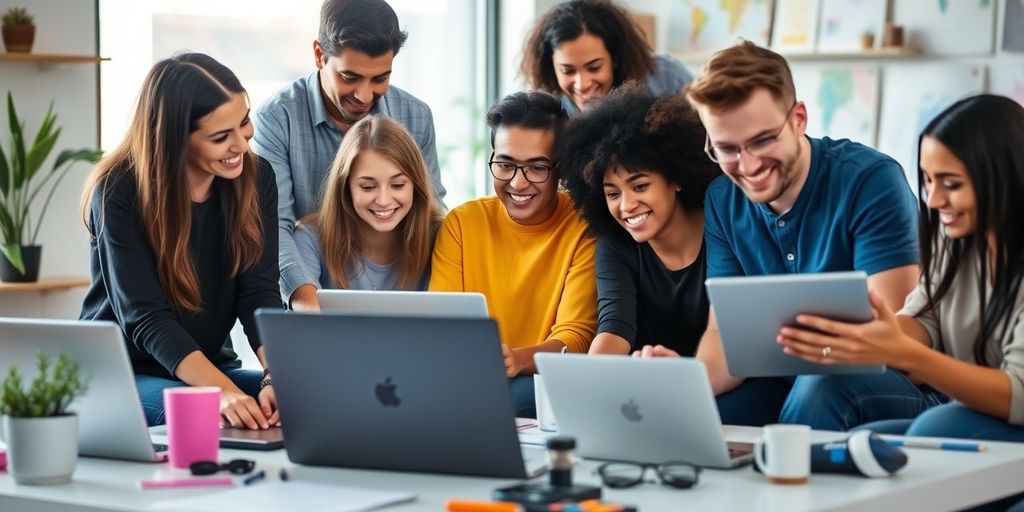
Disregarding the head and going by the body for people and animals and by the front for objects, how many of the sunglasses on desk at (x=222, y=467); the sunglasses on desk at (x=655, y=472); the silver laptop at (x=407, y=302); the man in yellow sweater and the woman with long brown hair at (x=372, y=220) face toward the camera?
4

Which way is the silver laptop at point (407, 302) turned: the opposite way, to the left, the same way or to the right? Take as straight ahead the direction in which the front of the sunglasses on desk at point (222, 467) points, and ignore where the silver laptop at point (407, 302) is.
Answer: the opposite way

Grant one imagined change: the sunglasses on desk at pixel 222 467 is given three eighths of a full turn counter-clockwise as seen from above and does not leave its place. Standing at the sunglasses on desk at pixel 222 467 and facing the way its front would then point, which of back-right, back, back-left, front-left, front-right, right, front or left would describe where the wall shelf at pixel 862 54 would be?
front

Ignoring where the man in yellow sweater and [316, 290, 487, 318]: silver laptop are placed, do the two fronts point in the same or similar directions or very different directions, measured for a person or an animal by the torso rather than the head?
very different directions

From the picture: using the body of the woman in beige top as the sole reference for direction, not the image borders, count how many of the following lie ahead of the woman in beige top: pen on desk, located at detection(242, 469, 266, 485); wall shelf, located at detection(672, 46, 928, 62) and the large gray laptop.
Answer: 2

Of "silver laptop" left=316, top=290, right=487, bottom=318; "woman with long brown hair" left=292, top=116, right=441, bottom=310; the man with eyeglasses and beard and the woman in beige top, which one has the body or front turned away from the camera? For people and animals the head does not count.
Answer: the silver laptop

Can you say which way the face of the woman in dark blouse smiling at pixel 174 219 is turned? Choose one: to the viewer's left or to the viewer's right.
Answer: to the viewer's right

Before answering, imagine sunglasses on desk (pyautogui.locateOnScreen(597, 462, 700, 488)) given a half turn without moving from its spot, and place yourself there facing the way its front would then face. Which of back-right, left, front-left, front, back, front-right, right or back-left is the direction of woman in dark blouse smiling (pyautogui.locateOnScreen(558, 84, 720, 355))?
front

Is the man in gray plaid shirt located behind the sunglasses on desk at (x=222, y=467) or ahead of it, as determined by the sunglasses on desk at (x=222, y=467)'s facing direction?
behind

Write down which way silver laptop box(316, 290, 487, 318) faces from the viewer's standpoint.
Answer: facing away from the viewer

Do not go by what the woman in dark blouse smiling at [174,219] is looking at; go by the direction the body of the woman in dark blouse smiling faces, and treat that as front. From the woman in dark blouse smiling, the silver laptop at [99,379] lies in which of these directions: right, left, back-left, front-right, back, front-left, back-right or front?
front-right
